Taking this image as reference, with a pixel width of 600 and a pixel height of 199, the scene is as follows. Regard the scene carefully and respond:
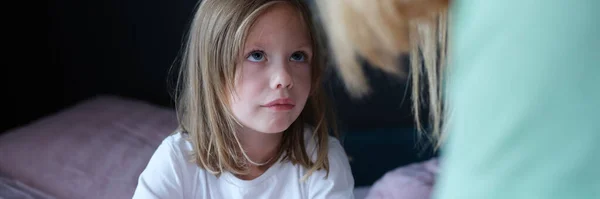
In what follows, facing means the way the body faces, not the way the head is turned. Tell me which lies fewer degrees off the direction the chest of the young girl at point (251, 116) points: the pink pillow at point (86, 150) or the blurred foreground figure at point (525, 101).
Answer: the blurred foreground figure

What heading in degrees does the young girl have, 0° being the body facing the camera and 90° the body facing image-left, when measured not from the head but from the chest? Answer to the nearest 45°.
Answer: approximately 315°

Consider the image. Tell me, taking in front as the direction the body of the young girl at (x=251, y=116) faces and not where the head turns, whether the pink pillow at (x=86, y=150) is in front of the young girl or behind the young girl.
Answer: behind
